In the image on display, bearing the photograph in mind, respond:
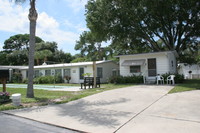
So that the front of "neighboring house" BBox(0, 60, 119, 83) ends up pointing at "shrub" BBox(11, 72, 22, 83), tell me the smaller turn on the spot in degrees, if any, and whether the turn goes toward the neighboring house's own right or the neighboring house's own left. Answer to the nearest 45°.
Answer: approximately 90° to the neighboring house's own right

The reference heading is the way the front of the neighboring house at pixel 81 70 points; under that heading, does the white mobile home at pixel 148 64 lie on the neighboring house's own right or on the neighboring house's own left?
on the neighboring house's own left

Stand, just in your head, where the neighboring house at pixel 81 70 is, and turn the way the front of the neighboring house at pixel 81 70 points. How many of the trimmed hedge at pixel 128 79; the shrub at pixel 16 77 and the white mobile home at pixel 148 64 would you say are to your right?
1

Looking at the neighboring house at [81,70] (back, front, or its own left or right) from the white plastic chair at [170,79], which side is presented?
left

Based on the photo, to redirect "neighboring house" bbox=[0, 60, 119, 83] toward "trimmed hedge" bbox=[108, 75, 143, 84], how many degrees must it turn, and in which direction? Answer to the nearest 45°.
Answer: approximately 90° to its left

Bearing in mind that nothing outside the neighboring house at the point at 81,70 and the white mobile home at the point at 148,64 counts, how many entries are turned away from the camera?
0

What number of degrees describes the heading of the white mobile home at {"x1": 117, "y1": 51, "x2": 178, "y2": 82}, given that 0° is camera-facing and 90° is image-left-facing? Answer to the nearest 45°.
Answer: approximately 0°
